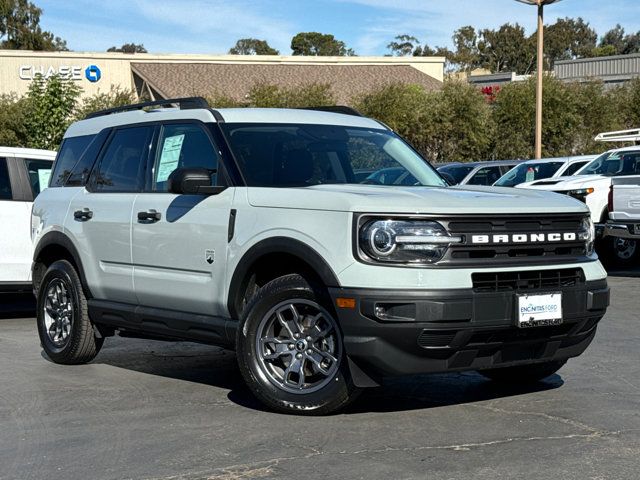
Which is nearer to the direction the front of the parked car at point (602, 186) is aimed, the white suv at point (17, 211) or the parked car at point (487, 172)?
the white suv

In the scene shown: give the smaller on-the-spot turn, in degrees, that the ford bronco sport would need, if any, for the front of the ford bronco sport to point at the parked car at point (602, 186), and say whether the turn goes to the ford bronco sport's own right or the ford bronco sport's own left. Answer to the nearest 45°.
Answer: approximately 90° to the ford bronco sport's own left

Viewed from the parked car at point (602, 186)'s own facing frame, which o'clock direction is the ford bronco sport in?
The ford bronco sport is roughly at 11 o'clock from the parked car.

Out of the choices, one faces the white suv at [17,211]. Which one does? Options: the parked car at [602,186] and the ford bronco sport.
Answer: the parked car

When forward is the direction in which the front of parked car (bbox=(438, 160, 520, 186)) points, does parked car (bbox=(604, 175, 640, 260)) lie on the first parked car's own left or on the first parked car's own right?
on the first parked car's own left

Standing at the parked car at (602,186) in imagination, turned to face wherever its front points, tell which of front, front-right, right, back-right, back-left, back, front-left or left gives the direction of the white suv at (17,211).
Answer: front

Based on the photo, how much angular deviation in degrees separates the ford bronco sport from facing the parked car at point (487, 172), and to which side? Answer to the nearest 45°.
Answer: approximately 135° to its left

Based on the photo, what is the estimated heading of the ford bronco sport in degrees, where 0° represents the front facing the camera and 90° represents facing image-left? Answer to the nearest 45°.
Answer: approximately 315°
